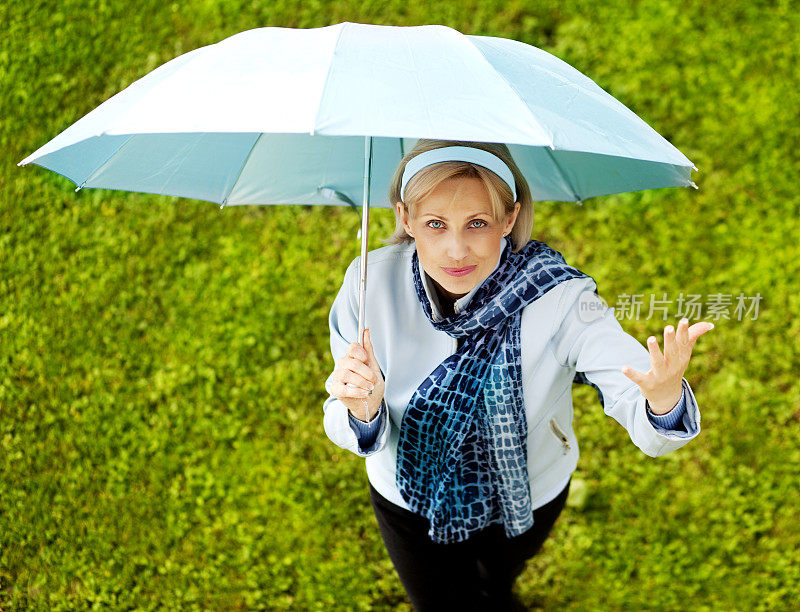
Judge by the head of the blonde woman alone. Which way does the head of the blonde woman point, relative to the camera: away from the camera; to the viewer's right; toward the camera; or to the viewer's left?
toward the camera

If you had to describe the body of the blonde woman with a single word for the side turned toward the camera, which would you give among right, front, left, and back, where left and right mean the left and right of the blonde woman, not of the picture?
front
